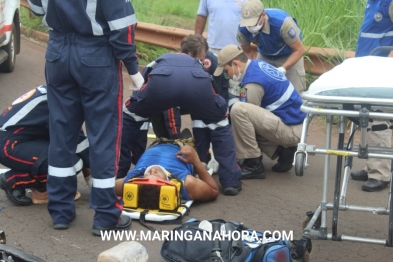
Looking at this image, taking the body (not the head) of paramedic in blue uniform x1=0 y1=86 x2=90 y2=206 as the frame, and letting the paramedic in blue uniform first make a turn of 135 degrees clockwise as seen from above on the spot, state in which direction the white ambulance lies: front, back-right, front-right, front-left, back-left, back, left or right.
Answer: back-right

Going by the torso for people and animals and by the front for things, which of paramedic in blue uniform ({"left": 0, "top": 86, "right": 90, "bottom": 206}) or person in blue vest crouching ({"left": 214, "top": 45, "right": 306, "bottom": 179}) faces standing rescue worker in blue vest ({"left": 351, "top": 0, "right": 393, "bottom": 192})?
the paramedic in blue uniform

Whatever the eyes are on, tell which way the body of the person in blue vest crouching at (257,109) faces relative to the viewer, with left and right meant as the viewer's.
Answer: facing to the left of the viewer

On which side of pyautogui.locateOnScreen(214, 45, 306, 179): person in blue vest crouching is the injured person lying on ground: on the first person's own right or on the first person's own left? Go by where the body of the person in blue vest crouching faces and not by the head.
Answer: on the first person's own left

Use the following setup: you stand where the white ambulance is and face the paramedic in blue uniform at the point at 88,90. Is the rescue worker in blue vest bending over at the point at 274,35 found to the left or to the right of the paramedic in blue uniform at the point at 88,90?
left

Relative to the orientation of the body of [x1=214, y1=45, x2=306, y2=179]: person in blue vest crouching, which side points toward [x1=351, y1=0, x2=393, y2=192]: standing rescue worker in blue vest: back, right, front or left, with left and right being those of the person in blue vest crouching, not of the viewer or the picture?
back

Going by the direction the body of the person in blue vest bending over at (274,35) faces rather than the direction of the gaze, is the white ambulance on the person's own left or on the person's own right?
on the person's own right

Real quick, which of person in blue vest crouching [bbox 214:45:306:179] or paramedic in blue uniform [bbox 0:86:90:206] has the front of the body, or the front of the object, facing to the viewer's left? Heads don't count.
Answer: the person in blue vest crouching

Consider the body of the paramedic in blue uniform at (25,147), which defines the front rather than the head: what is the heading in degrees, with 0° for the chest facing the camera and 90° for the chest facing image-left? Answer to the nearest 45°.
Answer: approximately 270°

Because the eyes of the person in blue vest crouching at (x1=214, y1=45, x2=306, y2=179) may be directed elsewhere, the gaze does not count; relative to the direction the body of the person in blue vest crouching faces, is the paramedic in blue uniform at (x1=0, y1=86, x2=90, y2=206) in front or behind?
in front
